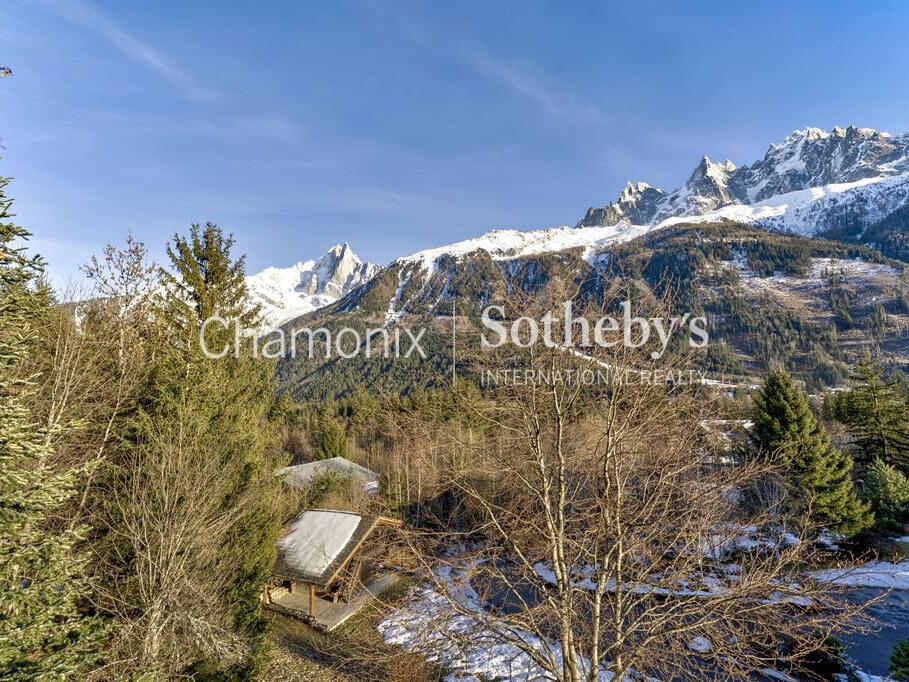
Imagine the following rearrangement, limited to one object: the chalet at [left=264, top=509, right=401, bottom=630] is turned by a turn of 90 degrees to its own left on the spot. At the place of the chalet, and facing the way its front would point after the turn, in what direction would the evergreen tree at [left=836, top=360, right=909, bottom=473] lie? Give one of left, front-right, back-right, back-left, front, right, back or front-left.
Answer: front-right

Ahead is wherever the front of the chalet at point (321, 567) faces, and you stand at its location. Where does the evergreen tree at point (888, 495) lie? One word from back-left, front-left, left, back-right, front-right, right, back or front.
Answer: front-left

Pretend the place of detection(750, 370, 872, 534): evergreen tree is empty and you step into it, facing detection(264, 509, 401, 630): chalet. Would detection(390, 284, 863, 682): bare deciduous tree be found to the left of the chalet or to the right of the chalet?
left

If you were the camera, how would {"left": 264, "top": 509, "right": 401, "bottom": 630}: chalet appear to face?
facing the viewer and to the right of the viewer

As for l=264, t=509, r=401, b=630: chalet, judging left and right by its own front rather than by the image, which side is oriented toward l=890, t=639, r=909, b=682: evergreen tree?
front

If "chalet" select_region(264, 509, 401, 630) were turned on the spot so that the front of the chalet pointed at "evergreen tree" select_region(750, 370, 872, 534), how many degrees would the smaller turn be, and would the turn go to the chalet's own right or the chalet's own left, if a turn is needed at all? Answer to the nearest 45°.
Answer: approximately 45° to the chalet's own left

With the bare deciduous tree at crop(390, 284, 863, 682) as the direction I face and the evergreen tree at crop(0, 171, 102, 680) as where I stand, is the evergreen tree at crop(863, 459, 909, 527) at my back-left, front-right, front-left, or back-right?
front-left

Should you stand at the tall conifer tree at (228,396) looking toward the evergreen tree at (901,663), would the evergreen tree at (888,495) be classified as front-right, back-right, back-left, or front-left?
front-left

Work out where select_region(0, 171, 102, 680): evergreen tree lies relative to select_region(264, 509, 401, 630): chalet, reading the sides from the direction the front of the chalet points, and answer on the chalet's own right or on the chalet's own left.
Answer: on the chalet's own right
